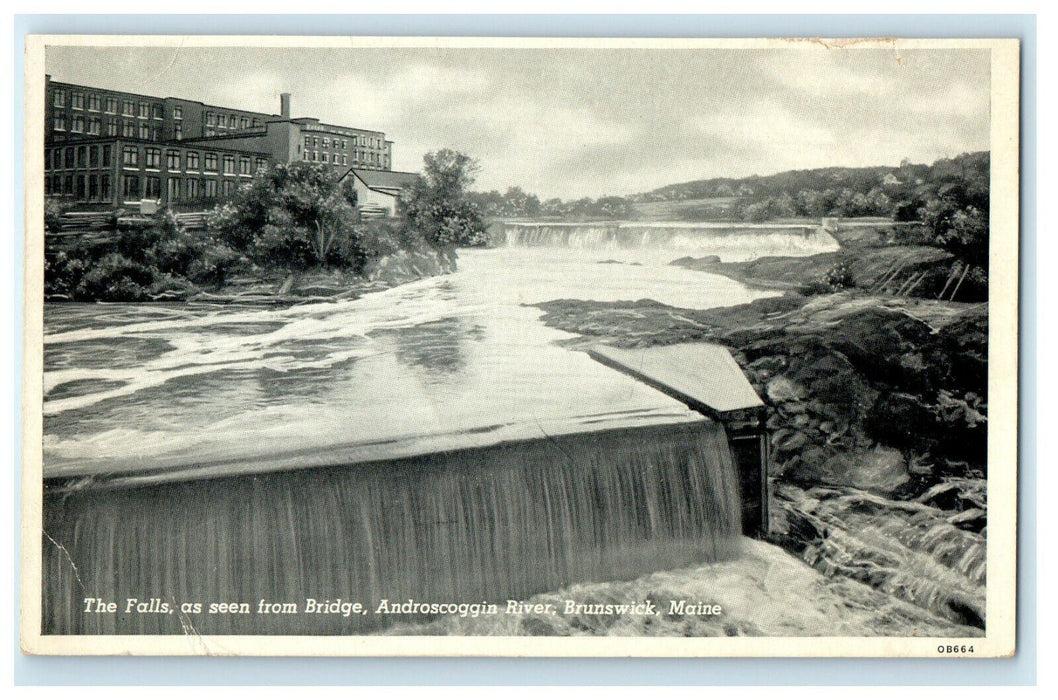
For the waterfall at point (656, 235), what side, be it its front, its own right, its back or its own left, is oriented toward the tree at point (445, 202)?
right

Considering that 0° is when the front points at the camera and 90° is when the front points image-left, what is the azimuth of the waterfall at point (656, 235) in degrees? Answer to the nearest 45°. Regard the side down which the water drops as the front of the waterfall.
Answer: approximately 0°
